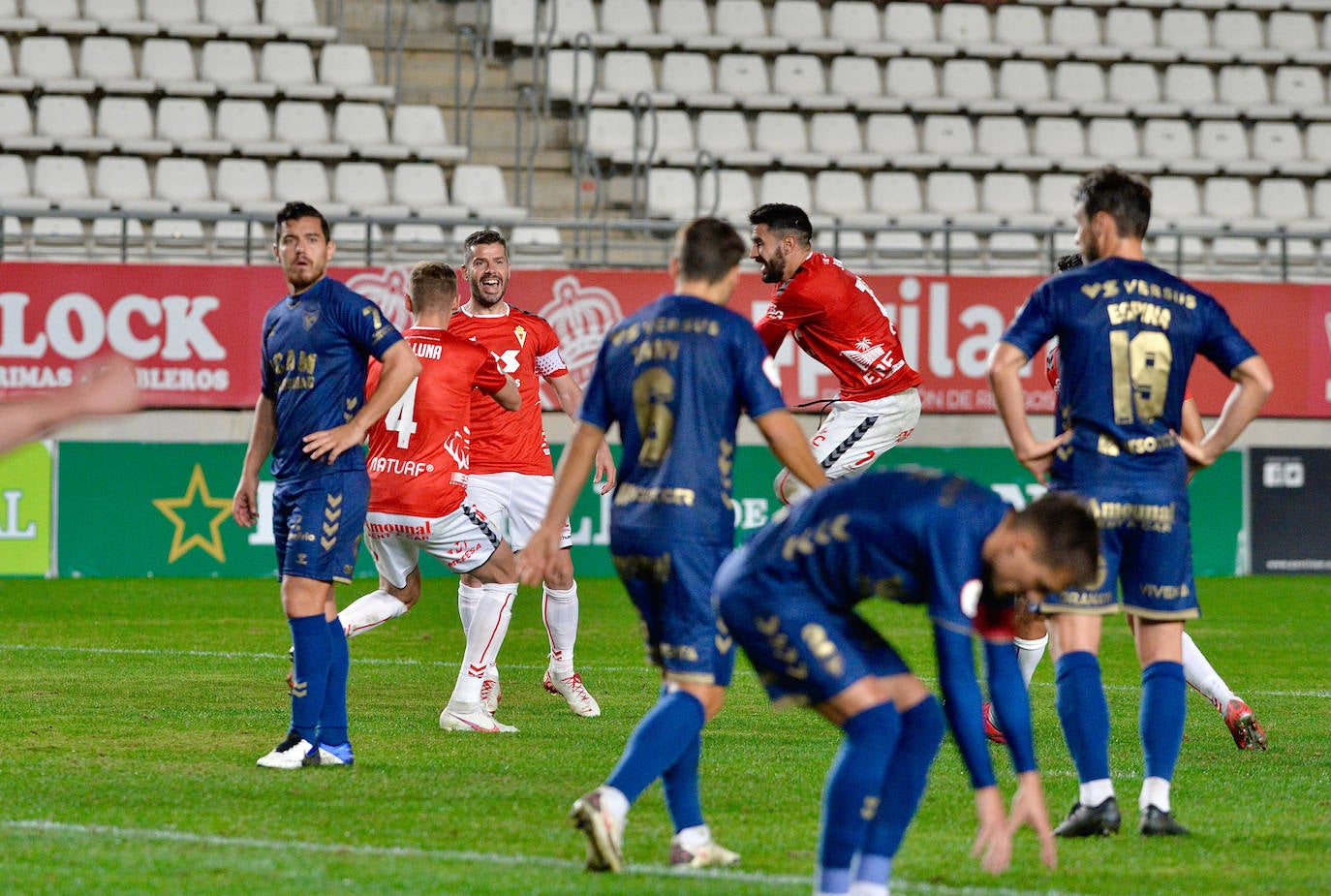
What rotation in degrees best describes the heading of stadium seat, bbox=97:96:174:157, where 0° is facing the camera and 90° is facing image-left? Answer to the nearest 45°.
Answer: approximately 315°

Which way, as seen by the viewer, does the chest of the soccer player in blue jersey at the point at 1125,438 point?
away from the camera

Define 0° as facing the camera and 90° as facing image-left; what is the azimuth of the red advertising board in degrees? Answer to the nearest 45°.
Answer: approximately 0°

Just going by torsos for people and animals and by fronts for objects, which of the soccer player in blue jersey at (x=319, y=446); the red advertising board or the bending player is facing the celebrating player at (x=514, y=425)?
the red advertising board

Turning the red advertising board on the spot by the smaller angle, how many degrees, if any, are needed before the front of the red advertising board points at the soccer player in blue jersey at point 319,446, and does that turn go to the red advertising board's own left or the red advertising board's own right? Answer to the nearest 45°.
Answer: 0° — it already faces them

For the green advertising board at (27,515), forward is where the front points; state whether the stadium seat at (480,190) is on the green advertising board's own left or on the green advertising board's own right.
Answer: on the green advertising board's own left

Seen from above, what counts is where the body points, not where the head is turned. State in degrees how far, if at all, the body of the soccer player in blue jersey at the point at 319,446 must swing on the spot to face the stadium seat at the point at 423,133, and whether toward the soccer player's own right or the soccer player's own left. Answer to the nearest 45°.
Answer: approximately 135° to the soccer player's own right

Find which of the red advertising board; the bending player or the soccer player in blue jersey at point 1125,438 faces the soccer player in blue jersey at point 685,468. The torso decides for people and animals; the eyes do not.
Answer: the red advertising board

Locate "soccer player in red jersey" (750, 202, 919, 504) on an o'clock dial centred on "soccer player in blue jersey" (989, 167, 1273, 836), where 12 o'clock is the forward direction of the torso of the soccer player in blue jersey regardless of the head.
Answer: The soccer player in red jersey is roughly at 11 o'clock from the soccer player in blue jersey.

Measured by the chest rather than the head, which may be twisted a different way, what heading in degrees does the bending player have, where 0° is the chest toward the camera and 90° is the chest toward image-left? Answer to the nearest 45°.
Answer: approximately 270°

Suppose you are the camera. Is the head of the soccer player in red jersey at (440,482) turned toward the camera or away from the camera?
away from the camera
